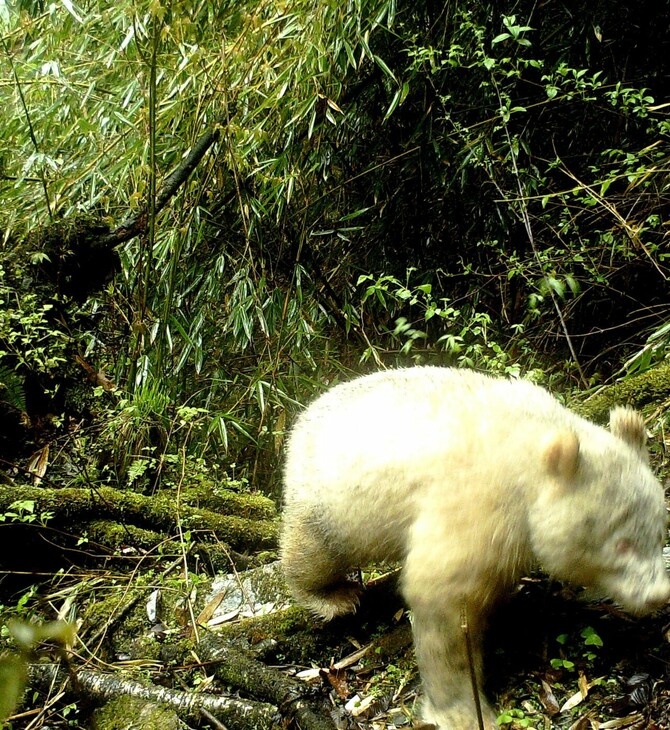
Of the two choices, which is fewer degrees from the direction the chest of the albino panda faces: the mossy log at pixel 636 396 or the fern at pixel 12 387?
the mossy log

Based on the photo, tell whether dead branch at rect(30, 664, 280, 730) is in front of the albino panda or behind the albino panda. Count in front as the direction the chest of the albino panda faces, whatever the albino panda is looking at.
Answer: behind

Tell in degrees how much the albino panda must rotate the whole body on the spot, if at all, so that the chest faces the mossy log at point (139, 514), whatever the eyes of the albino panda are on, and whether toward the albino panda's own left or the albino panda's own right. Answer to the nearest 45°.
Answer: approximately 135° to the albino panda's own left

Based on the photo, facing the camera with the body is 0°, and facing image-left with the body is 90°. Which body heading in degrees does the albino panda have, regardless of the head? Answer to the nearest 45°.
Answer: approximately 270°
